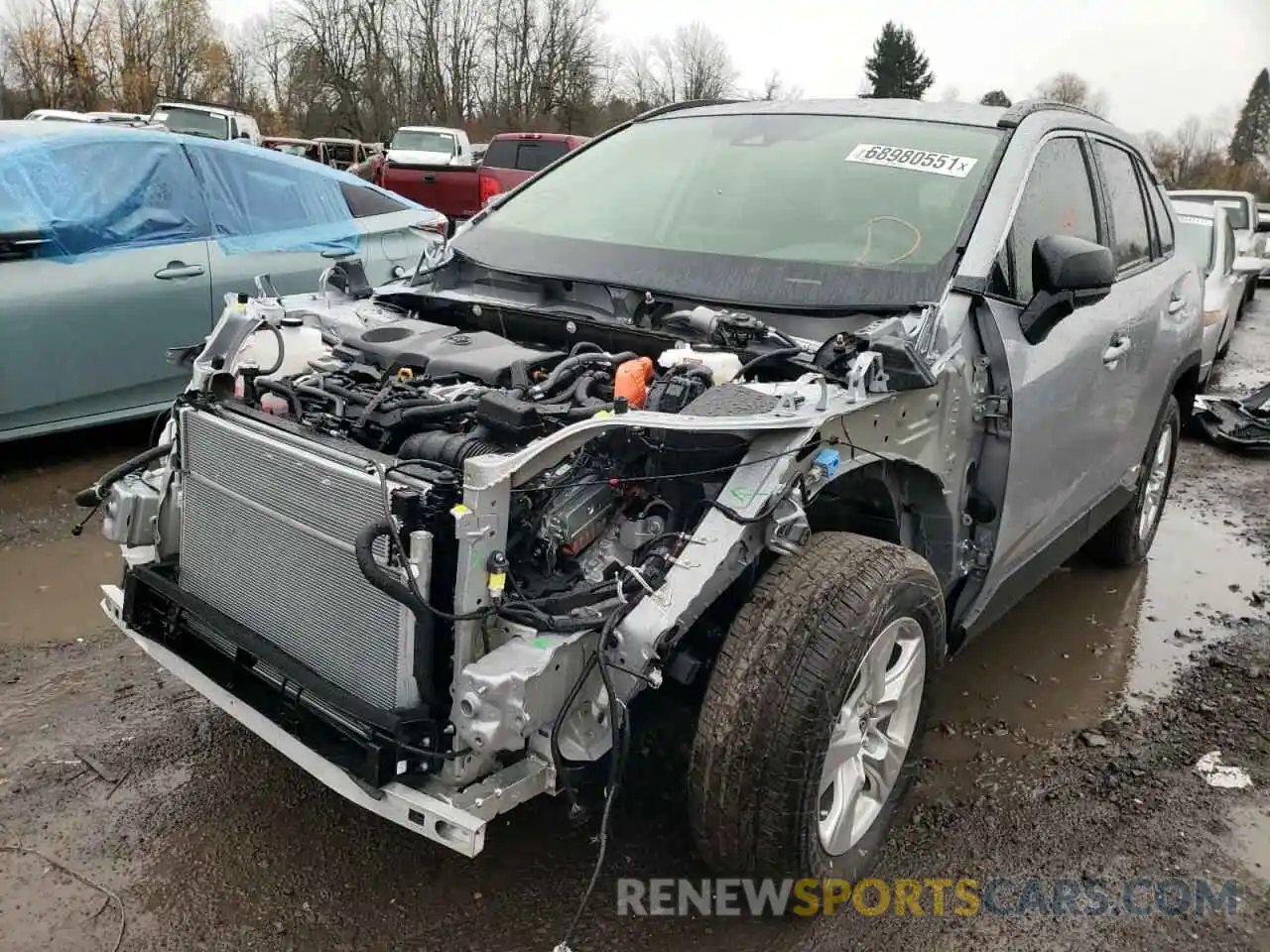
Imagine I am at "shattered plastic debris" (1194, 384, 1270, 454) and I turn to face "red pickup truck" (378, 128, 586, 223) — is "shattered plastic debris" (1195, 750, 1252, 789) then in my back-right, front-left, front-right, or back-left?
back-left

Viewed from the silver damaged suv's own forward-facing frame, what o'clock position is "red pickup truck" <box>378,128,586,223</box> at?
The red pickup truck is roughly at 4 o'clock from the silver damaged suv.

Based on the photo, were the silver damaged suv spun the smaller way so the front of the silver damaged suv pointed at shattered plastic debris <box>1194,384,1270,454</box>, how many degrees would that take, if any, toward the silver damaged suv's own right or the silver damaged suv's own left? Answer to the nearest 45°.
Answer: approximately 180°

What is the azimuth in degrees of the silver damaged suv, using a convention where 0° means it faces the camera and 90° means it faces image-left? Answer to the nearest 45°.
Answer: approximately 45°

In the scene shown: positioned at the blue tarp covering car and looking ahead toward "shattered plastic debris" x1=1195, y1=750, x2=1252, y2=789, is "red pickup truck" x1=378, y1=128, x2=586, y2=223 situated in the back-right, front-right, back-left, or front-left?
back-left

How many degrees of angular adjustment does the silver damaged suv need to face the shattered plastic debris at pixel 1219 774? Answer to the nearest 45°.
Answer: approximately 135° to its left

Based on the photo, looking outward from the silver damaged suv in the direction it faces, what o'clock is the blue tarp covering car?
The blue tarp covering car is roughly at 3 o'clock from the silver damaged suv.

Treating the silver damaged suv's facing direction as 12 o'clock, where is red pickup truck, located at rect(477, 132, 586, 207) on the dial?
The red pickup truck is roughly at 4 o'clock from the silver damaged suv.

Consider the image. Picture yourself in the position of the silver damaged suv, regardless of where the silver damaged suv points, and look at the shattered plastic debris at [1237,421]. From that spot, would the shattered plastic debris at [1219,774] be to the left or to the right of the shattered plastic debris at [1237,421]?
right

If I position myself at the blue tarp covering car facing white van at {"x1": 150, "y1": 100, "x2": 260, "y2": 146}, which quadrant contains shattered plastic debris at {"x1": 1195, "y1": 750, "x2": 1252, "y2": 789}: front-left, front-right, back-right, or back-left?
back-right

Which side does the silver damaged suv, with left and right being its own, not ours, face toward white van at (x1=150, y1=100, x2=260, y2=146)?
right
